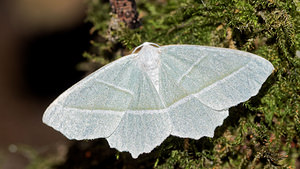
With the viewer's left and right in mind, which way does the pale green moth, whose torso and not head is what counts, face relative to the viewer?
facing away from the viewer
